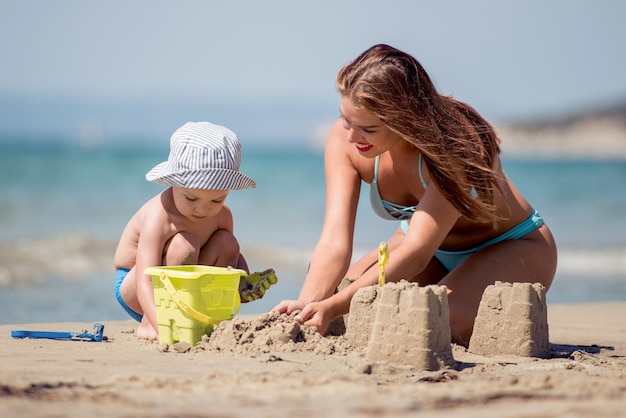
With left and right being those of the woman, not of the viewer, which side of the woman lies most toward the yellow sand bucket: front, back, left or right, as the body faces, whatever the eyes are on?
front

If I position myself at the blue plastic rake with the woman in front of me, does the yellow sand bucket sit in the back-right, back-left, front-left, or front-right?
front-right

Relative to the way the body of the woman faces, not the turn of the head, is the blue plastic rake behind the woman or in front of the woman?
in front

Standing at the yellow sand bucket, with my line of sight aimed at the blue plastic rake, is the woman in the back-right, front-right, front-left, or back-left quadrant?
back-right

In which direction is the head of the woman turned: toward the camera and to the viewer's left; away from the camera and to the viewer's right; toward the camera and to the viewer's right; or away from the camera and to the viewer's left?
toward the camera and to the viewer's left

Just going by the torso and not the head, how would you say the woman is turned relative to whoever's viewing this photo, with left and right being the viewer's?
facing the viewer and to the left of the viewer

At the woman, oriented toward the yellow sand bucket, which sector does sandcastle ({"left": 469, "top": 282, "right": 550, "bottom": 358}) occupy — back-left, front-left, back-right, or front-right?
back-left
